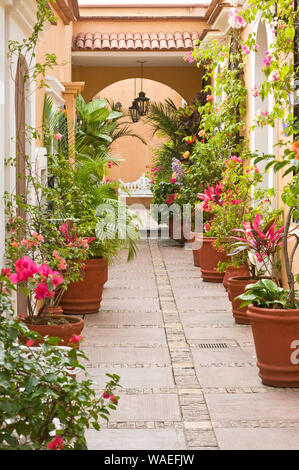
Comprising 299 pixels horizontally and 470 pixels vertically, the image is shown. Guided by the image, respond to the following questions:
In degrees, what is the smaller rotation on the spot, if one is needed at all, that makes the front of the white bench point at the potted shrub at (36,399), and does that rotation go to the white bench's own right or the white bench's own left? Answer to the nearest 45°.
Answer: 0° — it already faces it

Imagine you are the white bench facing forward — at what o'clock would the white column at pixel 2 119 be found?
The white column is roughly at 12 o'clock from the white bench.

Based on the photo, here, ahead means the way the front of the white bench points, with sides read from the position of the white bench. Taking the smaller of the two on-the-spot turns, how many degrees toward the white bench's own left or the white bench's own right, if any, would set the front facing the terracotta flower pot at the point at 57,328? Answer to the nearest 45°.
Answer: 0° — it already faces it

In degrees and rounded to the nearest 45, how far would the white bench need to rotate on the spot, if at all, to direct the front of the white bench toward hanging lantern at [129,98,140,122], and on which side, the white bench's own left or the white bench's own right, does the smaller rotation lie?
0° — it already faces it

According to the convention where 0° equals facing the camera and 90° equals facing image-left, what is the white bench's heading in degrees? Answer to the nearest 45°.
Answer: approximately 0°

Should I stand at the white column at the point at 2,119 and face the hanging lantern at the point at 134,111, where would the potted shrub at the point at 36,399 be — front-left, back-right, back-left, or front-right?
back-right

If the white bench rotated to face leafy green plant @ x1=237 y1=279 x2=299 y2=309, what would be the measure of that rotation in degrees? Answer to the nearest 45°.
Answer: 0° — it already faces it

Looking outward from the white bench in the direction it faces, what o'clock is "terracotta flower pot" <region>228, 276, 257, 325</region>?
The terracotta flower pot is roughly at 12 o'clock from the white bench.
